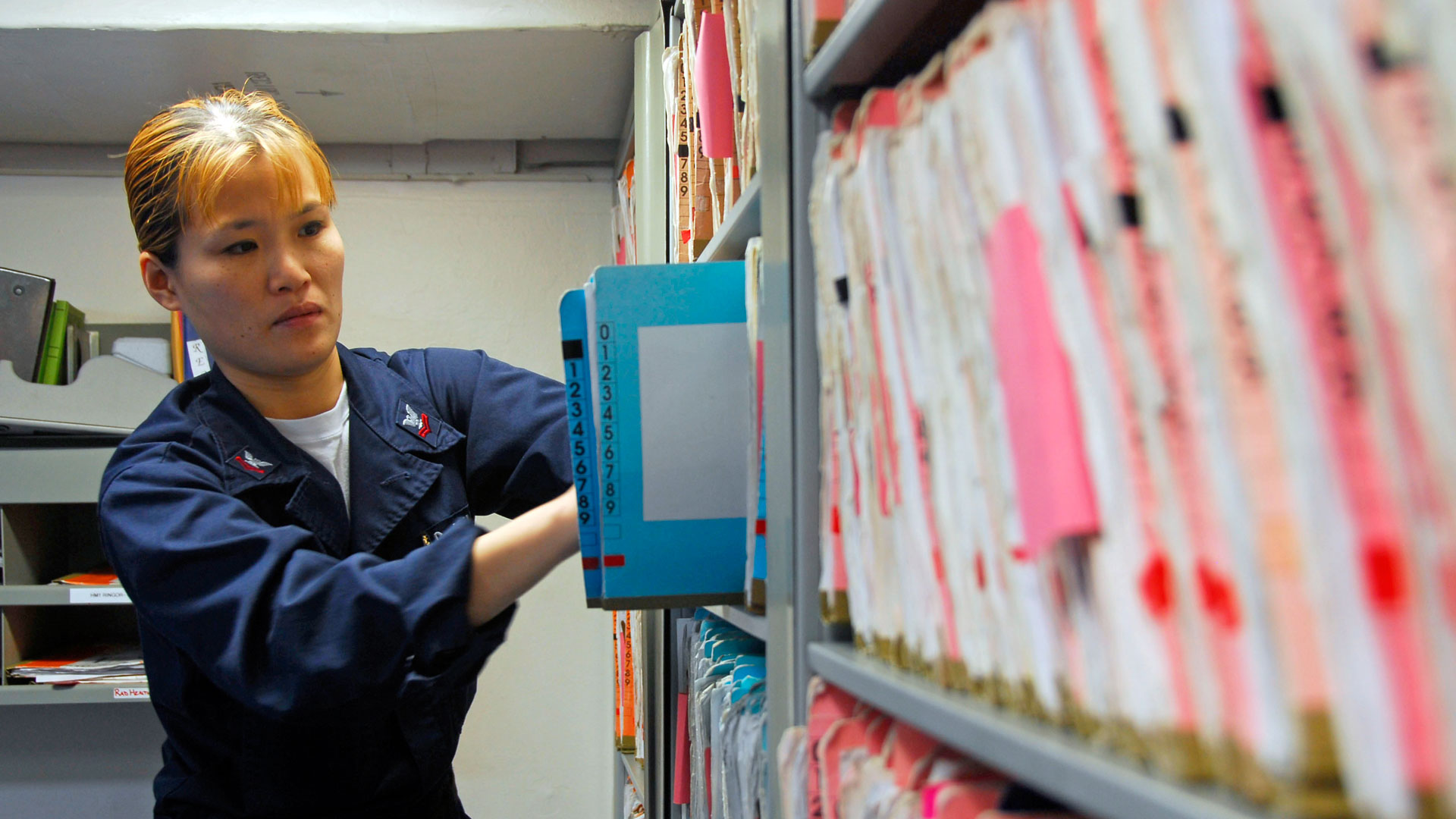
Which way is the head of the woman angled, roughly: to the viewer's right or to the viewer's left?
to the viewer's right

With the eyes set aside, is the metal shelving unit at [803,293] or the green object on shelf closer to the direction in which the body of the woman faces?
the metal shelving unit

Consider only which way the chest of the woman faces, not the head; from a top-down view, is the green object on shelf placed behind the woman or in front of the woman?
behind

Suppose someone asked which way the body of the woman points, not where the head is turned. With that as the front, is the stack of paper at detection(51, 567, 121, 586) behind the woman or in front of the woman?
behind

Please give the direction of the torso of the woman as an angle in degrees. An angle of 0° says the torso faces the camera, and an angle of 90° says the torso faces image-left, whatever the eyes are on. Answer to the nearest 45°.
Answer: approximately 315°

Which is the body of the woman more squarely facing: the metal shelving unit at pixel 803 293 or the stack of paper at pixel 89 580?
the metal shelving unit
